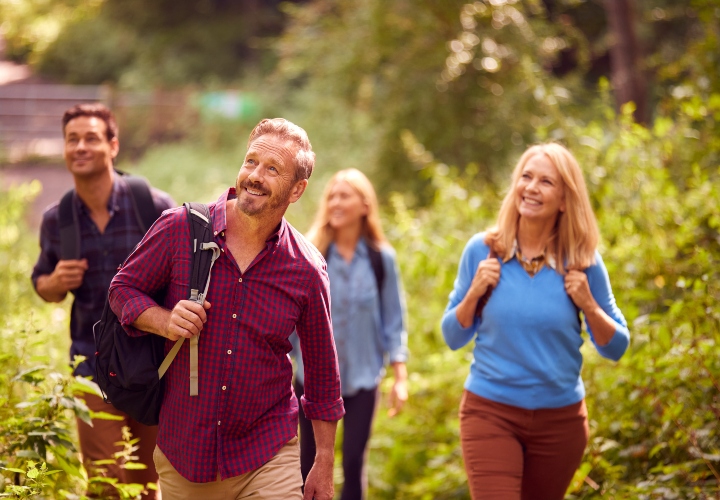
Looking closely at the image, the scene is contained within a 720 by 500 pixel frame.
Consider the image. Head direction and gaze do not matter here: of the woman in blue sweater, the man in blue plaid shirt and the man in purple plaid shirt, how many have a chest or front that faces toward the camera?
3

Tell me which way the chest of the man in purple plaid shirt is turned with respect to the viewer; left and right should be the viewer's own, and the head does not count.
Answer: facing the viewer

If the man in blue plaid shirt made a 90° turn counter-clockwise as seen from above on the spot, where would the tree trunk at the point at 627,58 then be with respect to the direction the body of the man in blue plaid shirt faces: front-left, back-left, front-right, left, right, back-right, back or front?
front-left

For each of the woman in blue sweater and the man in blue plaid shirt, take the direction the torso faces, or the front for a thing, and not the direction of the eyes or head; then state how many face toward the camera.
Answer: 2

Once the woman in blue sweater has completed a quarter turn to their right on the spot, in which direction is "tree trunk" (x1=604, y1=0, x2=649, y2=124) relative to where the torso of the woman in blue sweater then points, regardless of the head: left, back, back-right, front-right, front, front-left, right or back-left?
right

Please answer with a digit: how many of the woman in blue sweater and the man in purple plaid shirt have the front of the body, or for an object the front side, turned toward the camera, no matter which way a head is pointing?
2

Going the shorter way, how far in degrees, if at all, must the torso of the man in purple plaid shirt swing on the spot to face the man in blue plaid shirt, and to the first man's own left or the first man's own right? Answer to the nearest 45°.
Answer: approximately 135° to the first man's own right

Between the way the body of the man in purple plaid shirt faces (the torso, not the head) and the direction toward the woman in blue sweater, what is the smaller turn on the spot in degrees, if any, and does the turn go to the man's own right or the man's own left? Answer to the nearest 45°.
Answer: approximately 135° to the man's own left

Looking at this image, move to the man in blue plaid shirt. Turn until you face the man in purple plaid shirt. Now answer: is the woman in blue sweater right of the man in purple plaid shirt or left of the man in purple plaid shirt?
left

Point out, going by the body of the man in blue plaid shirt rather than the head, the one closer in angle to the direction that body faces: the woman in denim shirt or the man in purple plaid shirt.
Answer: the man in purple plaid shirt

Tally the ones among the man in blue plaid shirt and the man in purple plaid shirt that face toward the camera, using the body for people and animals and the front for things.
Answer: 2

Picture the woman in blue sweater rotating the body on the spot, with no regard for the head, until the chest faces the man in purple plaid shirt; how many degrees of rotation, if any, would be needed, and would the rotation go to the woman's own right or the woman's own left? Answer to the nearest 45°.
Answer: approximately 45° to the woman's own right

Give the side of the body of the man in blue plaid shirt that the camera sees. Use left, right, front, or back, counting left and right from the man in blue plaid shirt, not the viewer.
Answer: front

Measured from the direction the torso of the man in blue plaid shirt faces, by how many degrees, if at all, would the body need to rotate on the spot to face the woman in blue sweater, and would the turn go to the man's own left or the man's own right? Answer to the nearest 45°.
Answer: approximately 45° to the man's own left
